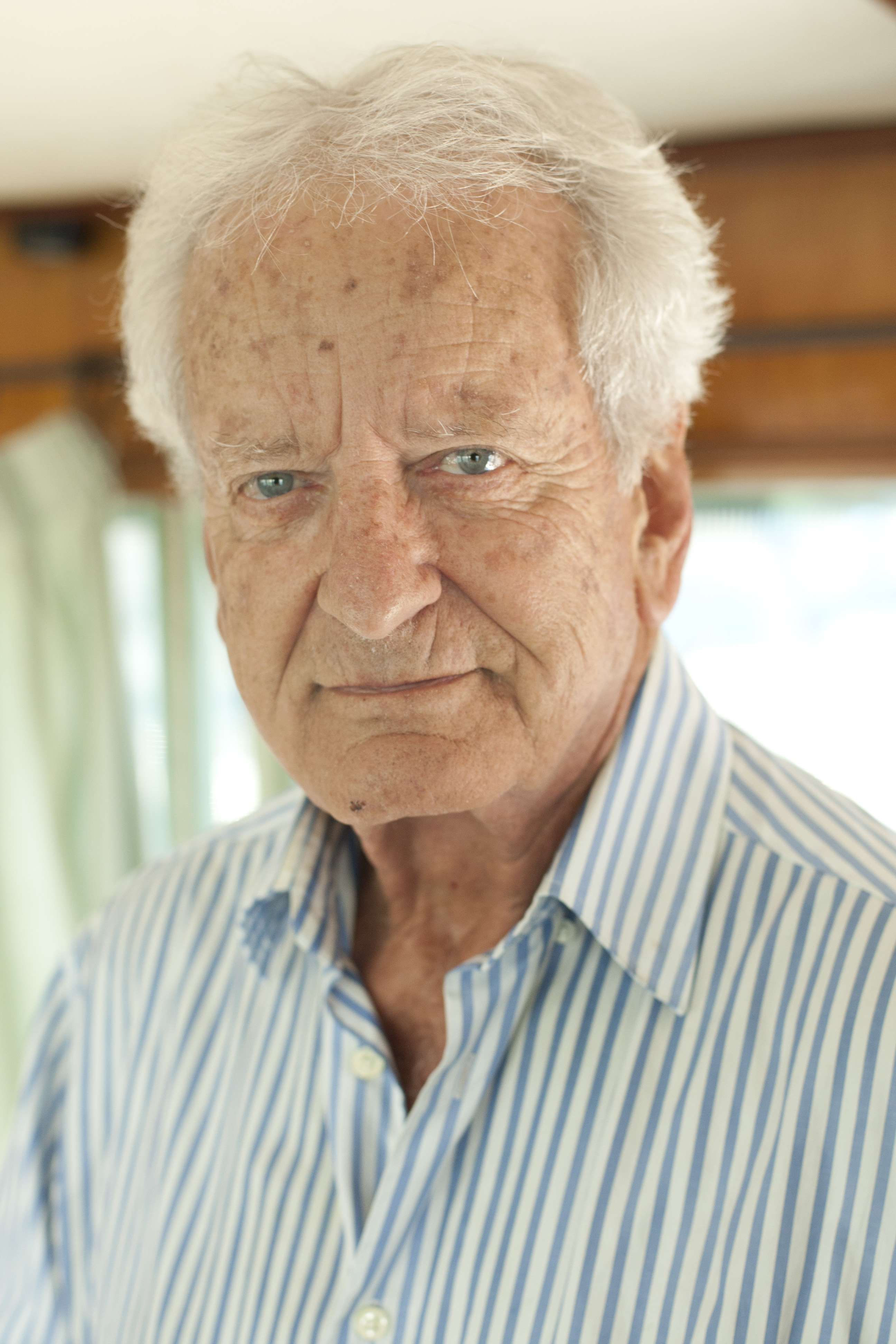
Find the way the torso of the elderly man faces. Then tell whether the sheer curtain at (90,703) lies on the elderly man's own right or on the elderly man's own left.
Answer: on the elderly man's own right

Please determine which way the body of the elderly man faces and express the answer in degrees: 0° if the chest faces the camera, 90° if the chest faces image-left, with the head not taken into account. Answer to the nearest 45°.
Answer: approximately 45°
